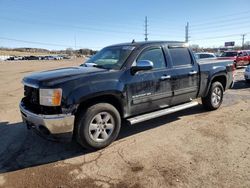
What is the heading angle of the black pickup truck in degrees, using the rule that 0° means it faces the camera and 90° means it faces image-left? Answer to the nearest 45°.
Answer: approximately 45°

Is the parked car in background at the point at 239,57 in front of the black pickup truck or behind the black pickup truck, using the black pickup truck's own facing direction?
behind
